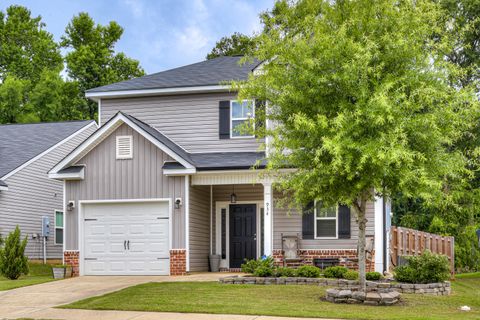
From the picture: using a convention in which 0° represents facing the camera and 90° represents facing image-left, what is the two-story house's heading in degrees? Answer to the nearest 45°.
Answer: approximately 0°

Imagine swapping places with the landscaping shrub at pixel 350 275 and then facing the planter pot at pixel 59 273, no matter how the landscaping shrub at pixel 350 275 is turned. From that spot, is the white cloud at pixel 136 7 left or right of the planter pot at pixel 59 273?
right

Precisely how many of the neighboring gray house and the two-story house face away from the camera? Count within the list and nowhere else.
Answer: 0

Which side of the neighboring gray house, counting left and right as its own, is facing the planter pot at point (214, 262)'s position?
left

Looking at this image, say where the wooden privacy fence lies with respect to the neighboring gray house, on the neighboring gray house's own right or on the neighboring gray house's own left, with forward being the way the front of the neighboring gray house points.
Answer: on the neighboring gray house's own left

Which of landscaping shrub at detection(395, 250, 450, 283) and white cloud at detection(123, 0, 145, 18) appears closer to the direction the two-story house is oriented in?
the landscaping shrub

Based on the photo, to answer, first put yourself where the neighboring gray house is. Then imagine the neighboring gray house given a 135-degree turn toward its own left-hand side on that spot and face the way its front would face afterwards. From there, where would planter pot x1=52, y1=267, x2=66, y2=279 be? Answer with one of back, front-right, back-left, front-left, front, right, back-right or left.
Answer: right

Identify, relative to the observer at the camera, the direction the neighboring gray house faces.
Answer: facing the viewer and to the left of the viewer

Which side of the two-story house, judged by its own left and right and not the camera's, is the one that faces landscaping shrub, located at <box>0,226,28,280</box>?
right

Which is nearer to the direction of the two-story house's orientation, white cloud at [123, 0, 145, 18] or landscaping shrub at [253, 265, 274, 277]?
the landscaping shrub

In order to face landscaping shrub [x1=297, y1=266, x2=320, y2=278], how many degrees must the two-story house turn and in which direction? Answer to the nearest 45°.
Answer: approximately 45° to its left
